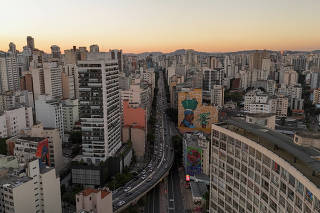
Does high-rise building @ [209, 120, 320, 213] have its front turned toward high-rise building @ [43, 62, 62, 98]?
no

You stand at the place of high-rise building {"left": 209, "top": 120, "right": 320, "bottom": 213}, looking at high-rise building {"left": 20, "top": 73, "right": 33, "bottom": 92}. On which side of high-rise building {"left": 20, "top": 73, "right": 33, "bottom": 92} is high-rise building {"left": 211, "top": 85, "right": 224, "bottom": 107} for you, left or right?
right

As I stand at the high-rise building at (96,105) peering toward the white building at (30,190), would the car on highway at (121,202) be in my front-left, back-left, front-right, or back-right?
front-left

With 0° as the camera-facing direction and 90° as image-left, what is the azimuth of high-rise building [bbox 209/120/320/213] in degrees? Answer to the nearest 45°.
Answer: approximately 45°

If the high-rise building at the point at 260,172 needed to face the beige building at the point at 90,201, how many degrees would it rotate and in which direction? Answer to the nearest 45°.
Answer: approximately 45° to its right

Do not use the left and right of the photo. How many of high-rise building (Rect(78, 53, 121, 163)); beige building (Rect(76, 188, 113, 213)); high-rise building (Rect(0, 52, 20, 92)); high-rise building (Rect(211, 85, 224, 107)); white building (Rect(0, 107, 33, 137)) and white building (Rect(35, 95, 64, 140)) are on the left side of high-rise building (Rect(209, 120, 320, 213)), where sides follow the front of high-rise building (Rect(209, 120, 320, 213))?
0

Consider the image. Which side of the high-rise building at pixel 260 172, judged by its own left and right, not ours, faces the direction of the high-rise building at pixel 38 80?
right

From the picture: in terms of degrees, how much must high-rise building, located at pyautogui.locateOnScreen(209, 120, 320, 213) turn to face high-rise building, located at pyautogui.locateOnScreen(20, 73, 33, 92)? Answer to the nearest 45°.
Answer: approximately 90° to its right

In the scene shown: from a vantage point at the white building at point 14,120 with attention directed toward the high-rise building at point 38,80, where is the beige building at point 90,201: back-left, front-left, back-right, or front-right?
back-right

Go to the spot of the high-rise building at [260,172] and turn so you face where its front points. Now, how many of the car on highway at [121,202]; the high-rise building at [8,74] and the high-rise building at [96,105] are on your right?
3

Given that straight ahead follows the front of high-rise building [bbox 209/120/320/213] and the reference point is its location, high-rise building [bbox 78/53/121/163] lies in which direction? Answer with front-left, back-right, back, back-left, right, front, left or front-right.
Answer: right

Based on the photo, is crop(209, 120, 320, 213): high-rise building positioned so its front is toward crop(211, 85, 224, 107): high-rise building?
no

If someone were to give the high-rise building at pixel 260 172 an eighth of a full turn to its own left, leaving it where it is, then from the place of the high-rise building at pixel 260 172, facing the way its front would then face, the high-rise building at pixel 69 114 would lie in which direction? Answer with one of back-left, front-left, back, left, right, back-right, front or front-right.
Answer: back-right

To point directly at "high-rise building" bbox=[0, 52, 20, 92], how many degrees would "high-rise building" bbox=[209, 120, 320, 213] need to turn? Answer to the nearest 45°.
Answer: approximately 90° to its right

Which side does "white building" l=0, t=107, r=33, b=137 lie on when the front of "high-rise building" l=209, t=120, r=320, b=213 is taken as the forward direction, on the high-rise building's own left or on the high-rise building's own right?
on the high-rise building's own right

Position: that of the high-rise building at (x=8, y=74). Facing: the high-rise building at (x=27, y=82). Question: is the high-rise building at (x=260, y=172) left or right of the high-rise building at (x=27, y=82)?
right

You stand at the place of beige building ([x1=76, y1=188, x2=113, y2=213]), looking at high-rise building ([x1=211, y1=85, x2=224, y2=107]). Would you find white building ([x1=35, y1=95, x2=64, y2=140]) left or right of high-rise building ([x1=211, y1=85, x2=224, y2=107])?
left

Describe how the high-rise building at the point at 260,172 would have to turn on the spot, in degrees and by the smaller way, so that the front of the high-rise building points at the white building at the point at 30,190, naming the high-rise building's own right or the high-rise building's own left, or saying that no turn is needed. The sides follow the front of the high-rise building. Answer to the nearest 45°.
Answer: approximately 45° to the high-rise building's own right
